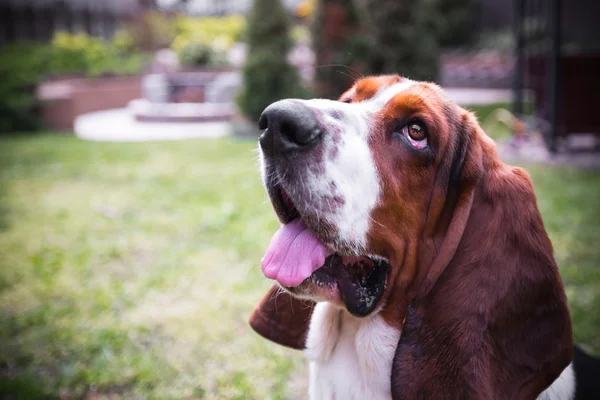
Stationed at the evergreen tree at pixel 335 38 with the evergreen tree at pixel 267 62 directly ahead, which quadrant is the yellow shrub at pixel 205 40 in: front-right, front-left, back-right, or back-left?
front-right

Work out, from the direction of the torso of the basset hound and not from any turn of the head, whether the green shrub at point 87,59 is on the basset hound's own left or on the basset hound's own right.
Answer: on the basset hound's own right

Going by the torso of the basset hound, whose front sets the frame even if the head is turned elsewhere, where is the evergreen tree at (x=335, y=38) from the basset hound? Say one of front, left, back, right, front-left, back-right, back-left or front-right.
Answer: back-right

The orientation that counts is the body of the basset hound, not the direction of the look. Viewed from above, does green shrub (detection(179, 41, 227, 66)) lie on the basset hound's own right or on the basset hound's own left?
on the basset hound's own right

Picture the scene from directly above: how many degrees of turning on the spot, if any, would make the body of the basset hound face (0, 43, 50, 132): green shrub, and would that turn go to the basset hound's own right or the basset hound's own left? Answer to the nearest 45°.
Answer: approximately 90° to the basset hound's own right

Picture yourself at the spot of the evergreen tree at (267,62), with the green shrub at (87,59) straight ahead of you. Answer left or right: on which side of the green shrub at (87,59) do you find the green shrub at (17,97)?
left

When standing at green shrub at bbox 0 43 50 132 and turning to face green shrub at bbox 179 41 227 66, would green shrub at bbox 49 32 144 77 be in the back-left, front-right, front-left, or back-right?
front-left

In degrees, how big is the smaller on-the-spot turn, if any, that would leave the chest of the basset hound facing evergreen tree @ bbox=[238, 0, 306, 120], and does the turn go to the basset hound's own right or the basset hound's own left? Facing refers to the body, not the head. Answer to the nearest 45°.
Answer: approximately 135° to the basset hound's own right

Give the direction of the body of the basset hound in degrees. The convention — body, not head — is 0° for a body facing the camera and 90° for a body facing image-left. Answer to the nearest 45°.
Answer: approximately 45°

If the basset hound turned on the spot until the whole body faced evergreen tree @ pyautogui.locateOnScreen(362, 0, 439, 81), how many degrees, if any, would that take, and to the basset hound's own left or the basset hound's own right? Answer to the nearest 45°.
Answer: approximately 135° to the basset hound's own right
